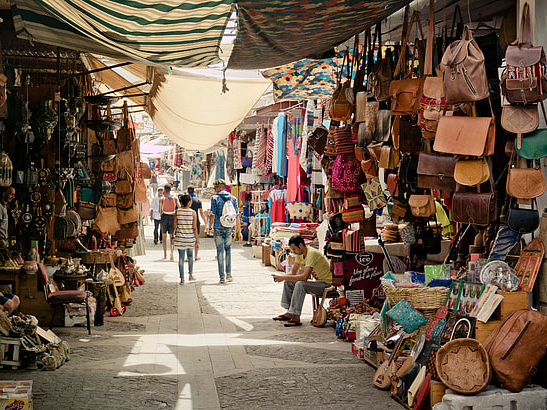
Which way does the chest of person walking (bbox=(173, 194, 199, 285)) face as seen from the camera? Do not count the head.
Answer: away from the camera

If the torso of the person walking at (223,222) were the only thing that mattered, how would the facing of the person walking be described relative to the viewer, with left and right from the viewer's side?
facing away from the viewer

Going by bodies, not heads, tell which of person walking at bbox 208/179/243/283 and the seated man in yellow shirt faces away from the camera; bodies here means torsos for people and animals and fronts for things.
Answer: the person walking

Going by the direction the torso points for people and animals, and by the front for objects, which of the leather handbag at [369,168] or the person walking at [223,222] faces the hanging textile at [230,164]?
the person walking

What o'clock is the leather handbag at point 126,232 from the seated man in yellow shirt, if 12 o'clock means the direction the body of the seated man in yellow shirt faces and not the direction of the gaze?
The leather handbag is roughly at 1 o'clock from the seated man in yellow shirt.

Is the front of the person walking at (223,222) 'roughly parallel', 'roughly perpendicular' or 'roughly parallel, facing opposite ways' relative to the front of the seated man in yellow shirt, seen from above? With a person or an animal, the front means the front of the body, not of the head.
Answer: roughly perpendicular

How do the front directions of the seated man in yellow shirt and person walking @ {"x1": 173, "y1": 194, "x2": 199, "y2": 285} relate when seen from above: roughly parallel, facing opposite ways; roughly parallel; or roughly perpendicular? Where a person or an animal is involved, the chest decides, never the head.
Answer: roughly perpendicular

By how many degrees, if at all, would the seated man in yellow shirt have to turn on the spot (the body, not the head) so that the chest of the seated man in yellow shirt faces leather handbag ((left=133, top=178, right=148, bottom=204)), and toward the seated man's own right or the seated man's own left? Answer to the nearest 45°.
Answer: approximately 45° to the seated man's own right

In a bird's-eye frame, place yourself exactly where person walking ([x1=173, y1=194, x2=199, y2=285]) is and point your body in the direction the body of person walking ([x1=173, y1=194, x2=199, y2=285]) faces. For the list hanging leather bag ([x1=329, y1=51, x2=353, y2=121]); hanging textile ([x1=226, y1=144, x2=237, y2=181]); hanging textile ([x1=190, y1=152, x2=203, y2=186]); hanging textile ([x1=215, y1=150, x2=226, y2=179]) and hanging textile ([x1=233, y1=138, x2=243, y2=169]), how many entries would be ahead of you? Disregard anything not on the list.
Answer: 4

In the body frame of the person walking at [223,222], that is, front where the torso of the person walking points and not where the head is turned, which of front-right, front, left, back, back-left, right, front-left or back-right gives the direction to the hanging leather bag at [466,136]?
back

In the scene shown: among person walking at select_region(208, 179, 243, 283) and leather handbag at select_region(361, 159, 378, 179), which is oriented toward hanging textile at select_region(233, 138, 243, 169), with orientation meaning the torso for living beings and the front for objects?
the person walking

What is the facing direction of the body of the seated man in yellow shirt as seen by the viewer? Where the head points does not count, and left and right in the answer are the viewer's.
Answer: facing to the left of the viewer

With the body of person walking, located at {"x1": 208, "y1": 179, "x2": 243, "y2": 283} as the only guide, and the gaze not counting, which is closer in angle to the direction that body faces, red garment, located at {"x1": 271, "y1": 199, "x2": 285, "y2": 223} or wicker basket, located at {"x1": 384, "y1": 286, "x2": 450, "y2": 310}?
the red garment

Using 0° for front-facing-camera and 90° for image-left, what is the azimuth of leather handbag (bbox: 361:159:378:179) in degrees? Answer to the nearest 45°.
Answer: approximately 45°

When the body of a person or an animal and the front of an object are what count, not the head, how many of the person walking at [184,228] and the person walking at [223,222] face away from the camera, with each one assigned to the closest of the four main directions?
2
